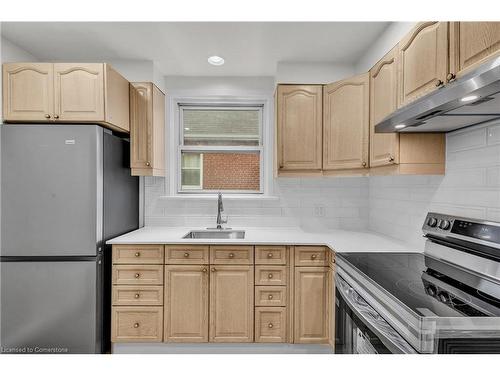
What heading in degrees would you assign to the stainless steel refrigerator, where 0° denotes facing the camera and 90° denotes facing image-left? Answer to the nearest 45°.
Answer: approximately 0°

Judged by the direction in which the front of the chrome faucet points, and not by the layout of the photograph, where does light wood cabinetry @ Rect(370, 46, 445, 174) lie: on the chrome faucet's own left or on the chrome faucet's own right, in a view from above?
on the chrome faucet's own left

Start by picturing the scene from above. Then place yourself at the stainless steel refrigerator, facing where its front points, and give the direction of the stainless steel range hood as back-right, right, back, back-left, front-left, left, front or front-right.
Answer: front-left

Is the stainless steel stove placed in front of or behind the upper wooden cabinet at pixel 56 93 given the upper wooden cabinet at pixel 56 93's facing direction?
in front

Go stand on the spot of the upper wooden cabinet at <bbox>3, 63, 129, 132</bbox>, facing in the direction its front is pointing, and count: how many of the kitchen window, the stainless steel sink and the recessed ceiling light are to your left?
3

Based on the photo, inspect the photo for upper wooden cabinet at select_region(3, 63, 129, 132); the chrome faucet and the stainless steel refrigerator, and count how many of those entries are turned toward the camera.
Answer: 3

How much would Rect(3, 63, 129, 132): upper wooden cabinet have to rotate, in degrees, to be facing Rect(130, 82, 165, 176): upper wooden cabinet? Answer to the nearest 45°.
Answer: approximately 90° to its left

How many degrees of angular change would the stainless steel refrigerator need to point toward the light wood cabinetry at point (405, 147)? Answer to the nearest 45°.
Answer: approximately 45° to its left

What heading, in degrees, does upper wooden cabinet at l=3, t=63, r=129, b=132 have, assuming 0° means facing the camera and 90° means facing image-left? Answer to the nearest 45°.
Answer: approximately 0°

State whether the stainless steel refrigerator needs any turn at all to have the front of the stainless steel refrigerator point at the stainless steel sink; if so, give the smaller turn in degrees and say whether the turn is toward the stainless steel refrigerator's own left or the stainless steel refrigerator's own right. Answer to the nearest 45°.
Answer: approximately 90° to the stainless steel refrigerator's own left
